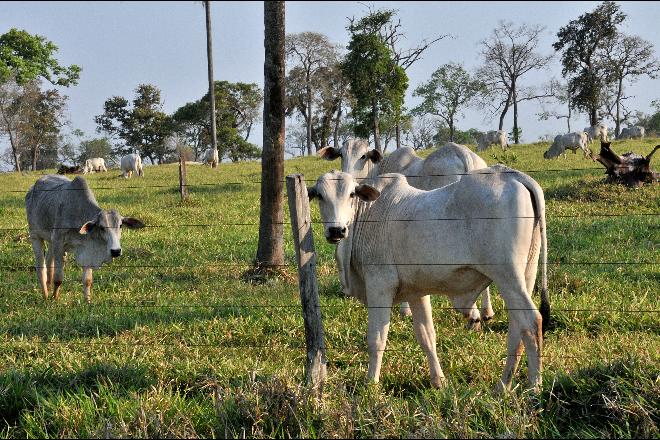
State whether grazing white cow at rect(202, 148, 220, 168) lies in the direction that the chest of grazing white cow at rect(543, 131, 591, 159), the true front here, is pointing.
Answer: yes

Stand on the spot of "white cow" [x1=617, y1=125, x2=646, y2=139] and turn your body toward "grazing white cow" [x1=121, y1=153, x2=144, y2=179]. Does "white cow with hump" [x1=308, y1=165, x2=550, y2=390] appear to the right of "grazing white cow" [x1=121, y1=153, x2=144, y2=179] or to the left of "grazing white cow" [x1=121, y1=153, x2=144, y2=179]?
left

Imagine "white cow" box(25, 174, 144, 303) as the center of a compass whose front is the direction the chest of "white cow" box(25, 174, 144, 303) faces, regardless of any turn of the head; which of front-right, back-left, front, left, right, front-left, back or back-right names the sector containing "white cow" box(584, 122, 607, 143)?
left

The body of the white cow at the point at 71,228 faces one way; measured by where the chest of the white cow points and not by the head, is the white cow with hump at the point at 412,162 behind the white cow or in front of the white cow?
in front

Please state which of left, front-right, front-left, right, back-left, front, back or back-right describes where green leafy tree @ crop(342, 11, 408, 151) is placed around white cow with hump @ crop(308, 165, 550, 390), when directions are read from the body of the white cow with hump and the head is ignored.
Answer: right

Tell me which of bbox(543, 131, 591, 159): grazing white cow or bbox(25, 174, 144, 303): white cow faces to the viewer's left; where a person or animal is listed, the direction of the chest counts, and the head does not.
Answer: the grazing white cow

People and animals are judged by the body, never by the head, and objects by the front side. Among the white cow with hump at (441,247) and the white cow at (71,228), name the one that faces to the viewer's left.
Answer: the white cow with hump

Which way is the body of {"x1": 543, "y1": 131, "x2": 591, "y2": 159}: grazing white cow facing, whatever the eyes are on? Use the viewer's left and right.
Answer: facing to the left of the viewer

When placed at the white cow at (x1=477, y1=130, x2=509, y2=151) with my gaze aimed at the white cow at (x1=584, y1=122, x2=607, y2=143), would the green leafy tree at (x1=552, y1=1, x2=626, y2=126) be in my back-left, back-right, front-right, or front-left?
front-left

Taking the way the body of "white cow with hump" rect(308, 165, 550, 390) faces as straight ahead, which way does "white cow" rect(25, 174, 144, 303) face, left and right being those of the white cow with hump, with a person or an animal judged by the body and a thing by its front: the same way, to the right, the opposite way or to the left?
the opposite way

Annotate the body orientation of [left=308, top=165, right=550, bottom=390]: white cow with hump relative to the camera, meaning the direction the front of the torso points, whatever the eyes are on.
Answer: to the viewer's left

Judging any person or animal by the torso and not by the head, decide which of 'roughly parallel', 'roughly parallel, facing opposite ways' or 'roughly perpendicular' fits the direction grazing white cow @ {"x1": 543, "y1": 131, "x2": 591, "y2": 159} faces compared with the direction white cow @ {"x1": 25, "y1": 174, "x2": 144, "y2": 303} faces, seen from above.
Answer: roughly parallel, facing opposite ways

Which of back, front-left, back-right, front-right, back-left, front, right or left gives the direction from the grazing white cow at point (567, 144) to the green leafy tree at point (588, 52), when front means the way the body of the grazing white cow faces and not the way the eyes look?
right

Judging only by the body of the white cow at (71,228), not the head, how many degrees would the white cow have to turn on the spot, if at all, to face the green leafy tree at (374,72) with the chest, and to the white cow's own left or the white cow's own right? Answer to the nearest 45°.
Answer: approximately 90° to the white cow's own left

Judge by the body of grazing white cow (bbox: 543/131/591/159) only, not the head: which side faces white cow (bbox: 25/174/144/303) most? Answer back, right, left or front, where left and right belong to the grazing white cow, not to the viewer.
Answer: left

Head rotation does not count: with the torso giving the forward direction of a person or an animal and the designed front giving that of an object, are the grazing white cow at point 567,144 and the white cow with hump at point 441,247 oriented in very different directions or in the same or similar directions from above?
same or similar directions

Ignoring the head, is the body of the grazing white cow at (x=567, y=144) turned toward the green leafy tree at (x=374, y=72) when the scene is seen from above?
yes
